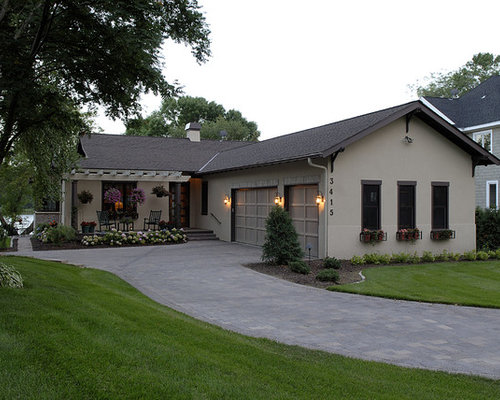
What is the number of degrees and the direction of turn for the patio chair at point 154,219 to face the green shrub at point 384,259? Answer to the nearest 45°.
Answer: approximately 90° to its left

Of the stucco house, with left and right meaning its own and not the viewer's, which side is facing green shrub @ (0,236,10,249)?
right

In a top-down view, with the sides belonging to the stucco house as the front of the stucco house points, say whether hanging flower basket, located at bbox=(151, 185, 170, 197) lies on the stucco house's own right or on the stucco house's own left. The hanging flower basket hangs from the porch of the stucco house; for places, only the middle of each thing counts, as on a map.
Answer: on the stucco house's own right

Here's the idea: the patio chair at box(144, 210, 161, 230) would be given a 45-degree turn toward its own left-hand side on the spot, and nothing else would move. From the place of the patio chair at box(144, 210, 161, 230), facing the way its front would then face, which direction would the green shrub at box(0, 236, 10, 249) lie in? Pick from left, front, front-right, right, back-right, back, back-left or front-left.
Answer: front-right

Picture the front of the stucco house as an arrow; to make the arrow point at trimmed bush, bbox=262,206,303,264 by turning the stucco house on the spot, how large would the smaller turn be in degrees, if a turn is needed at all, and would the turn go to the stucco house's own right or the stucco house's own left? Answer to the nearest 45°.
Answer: approximately 45° to the stucco house's own right

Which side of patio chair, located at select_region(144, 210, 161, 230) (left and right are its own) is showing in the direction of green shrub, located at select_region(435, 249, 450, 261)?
left

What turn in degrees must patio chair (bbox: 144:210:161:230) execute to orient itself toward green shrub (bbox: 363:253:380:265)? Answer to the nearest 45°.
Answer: approximately 90° to its left

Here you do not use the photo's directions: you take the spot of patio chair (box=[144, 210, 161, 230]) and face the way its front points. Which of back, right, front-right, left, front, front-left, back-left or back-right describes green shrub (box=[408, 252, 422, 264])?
left

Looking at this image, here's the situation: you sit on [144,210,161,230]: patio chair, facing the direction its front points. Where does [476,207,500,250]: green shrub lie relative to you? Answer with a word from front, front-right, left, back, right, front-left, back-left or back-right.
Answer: left

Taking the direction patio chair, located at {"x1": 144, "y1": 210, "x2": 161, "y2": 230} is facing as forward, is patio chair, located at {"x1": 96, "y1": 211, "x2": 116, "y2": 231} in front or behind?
in front

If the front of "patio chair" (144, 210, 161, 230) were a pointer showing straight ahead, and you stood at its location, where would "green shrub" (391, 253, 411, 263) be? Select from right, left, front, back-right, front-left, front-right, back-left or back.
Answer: left

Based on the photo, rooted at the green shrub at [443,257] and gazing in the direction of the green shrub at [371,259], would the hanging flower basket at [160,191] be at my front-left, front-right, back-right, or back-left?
front-right

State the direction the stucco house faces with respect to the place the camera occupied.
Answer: facing the viewer

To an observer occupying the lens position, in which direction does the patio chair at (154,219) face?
facing the viewer and to the left of the viewer

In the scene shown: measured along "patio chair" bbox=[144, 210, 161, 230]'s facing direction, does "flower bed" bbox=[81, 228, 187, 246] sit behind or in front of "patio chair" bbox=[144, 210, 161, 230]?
in front

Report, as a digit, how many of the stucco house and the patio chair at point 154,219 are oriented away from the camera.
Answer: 0
